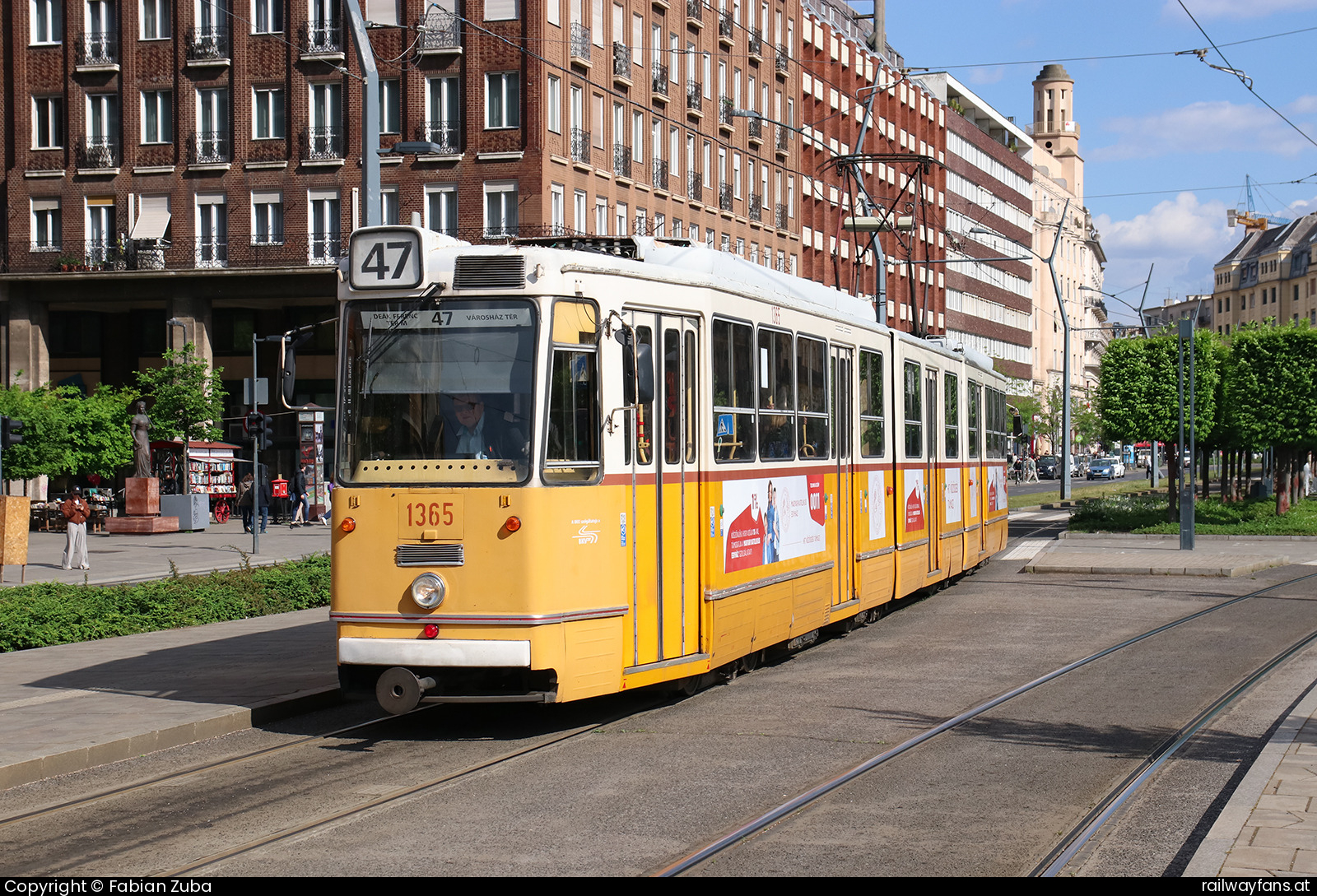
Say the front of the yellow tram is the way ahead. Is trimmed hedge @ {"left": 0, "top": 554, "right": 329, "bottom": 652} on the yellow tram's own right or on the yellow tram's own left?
on the yellow tram's own right

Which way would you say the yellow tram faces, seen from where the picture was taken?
facing the viewer and to the left of the viewer

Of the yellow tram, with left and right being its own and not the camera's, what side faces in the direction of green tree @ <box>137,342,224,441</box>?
right

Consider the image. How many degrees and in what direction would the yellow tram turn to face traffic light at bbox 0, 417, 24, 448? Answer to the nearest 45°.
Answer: approximately 90° to its right

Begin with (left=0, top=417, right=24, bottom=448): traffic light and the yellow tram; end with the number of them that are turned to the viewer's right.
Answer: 1

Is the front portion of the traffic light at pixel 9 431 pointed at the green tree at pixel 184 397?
no

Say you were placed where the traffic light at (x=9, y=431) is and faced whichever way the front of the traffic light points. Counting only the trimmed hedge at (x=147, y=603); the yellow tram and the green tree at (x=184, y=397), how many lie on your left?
1

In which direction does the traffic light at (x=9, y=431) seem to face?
to the viewer's right

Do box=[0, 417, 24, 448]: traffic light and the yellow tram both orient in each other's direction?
no
